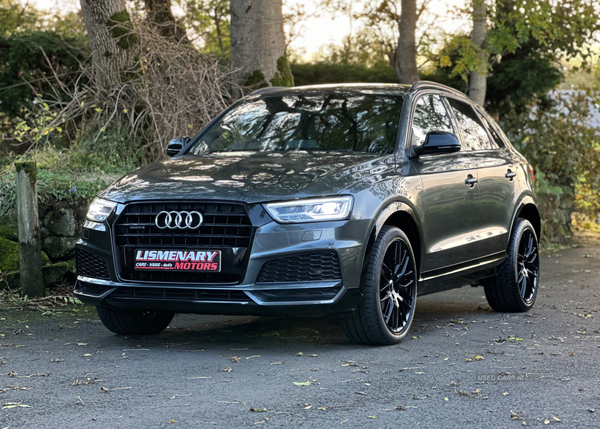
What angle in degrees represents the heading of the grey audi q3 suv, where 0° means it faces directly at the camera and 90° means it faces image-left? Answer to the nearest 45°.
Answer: approximately 45°

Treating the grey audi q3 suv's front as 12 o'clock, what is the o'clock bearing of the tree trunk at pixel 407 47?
The tree trunk is roughly at 5 o'clock from the grey audi q3 suv.

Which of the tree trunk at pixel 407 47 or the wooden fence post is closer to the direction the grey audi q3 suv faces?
the wooden fence post

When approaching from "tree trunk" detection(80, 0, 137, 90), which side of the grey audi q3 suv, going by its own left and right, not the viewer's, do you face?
right

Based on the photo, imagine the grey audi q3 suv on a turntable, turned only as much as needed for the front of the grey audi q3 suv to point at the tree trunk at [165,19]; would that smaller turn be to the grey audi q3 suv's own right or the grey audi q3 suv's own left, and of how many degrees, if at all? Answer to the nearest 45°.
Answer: approximately 135° to the grey audi q3 suv's own right

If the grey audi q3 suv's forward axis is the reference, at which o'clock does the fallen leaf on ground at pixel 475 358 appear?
The fallen leaf on ground is roughly at 10 o'clock from the grey audi q3 suv.

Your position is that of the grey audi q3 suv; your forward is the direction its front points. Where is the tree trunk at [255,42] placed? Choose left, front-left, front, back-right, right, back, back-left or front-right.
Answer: back-right

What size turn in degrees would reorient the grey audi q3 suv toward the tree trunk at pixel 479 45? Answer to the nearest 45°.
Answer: approximately 135° to its right

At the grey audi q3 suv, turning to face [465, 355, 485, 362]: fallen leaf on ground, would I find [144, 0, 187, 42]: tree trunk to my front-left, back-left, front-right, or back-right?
back-left

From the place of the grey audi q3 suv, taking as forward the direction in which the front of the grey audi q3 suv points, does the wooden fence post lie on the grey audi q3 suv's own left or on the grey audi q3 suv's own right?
on the grey audi q3 suv's own right
